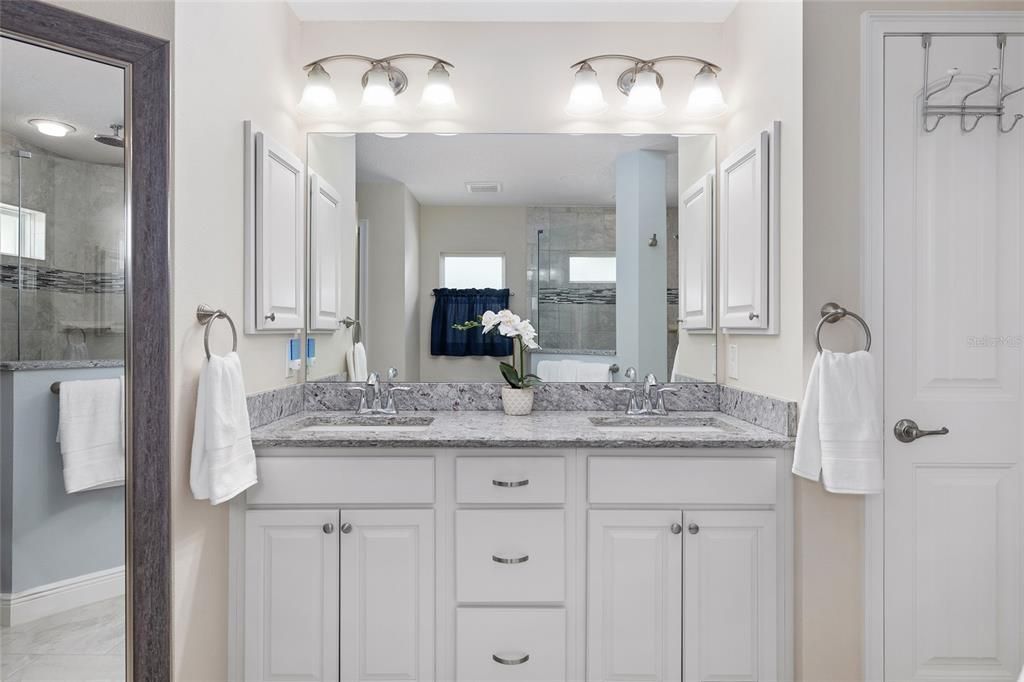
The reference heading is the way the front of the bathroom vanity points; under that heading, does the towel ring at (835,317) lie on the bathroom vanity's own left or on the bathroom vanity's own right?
on the bathroom vanity's own left

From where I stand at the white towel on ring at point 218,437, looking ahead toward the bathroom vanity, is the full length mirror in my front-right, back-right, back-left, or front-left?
back-right

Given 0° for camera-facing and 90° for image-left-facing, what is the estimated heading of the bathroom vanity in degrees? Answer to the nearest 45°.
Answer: approximately 0°

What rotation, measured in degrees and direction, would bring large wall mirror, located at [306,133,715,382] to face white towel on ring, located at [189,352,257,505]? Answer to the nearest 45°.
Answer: approximately 45° to its right

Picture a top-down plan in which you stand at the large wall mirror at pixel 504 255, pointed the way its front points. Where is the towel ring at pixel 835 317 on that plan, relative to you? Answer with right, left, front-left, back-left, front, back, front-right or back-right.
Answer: front-left

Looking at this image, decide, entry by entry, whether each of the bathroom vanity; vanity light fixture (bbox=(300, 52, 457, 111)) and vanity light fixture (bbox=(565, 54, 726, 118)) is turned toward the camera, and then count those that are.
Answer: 3

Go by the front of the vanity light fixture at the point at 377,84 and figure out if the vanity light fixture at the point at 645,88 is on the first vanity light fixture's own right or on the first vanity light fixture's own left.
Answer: on the first vanity light fixture's own left

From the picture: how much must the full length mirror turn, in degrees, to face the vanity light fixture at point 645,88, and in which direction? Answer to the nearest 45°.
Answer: approximately 45° to its left

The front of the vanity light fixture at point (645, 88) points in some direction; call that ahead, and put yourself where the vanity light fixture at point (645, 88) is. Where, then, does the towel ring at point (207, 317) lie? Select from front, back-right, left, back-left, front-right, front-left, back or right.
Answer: front-right

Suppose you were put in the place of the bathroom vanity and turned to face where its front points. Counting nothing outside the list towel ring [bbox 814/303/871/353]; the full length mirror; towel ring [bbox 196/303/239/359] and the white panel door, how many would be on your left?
2

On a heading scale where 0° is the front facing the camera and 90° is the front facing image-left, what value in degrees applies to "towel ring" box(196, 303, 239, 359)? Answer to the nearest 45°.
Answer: approximately 315°

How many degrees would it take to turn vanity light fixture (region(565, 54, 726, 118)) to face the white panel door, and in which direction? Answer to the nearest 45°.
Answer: approximately 45° to its left

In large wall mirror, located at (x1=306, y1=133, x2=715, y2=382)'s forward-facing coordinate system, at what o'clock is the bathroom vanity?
The bathroom vanity is roughly at 12 o'clock from the large wall mirror.
